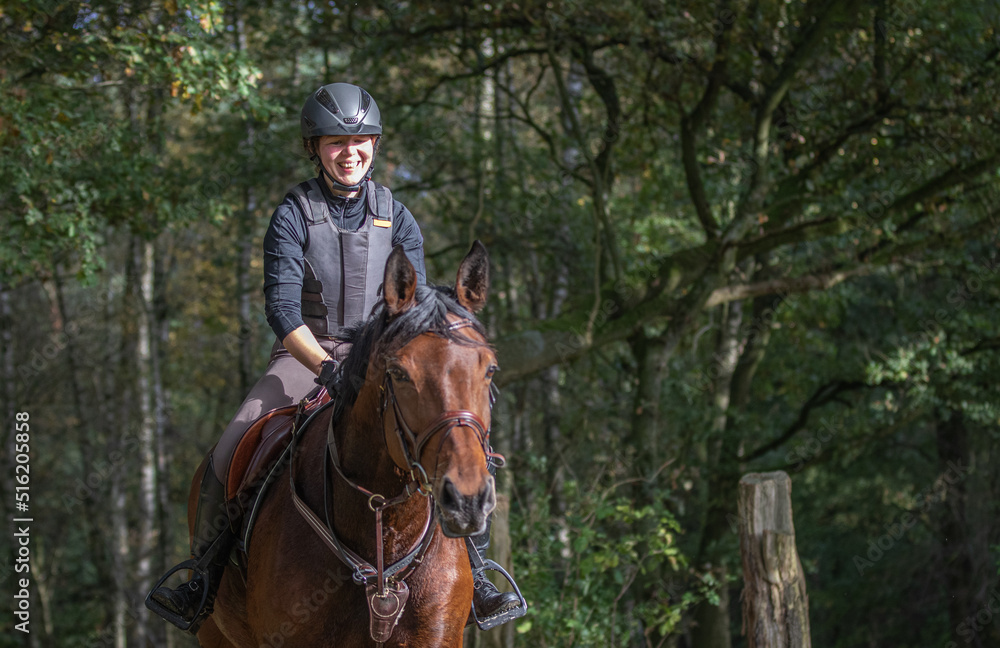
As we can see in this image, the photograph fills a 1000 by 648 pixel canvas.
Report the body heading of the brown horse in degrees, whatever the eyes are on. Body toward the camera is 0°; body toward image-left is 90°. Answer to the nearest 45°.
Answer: approximately 315°

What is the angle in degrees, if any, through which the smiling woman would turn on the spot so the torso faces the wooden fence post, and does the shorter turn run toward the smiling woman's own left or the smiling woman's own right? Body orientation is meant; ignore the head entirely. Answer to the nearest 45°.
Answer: approximately 135° to the smiling woman's own left

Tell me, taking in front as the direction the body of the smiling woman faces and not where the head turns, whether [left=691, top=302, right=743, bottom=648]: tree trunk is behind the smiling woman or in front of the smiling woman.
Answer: behind

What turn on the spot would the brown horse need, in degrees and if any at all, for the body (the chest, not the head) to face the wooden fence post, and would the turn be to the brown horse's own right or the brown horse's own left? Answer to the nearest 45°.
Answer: approximately 90° to the brown horse's own left

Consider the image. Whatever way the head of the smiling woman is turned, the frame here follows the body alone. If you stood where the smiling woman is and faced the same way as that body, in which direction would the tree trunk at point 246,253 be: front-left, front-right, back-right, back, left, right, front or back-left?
back

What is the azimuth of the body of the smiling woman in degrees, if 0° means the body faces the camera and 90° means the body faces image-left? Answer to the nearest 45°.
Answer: approximately 0°
